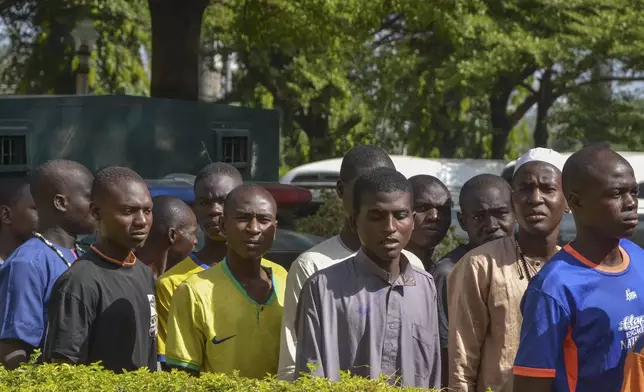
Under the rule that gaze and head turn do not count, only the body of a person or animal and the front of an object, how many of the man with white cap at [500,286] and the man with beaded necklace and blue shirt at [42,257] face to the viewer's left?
0

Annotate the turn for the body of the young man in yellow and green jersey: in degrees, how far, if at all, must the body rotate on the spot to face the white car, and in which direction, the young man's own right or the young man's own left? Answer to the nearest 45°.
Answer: approximately 135° to the young man's own left

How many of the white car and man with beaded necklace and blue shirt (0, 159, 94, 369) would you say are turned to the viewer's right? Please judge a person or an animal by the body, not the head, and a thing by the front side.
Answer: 1

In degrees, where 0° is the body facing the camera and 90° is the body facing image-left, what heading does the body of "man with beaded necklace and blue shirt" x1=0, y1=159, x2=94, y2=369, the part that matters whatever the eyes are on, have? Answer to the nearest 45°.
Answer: approximately 270°

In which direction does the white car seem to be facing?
to the viewer's left

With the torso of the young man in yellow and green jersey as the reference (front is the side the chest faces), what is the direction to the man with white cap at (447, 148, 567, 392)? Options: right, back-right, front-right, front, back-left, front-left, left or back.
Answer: front-left

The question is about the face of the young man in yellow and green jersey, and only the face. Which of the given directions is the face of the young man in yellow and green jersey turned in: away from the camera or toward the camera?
toward the camera

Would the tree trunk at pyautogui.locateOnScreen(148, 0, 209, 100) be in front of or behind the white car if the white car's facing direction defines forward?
in front

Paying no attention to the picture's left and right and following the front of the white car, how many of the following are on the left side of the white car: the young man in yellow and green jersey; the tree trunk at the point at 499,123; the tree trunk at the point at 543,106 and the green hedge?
2

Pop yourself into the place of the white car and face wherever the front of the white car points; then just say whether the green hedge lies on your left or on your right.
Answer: on your left

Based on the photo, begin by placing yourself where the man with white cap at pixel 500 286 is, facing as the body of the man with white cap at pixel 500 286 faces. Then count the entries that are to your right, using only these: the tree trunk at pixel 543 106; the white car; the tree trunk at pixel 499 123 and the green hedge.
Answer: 1

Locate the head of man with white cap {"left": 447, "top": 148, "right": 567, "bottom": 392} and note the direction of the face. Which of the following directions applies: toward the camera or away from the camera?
toward the camera

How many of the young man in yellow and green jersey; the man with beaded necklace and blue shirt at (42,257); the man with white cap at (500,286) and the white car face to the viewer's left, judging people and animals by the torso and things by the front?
1

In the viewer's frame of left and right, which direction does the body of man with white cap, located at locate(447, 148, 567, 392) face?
facing the viewer and to the right of the viewer
